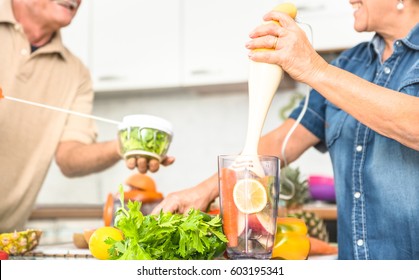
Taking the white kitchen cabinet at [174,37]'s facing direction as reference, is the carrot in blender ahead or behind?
ahead

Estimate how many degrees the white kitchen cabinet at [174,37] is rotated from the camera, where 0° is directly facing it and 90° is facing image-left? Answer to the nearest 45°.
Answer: approximately 0°

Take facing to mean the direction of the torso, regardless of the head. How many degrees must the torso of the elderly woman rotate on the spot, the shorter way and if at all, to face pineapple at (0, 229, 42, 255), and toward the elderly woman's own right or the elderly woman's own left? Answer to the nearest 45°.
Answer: approximately 45° to the elderly woman's own right

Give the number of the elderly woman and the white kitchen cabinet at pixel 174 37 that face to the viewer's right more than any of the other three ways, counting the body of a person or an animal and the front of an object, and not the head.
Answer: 0

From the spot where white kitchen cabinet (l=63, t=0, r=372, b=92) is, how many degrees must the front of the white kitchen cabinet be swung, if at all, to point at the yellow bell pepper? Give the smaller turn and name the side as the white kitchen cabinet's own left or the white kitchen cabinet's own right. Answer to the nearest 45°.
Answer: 0° — it already faces it

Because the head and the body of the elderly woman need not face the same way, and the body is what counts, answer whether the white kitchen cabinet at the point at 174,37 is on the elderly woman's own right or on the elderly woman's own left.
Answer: on the elderly woman's own right

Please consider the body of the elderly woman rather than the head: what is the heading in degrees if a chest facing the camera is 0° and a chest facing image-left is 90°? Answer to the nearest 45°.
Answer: approximately 45°

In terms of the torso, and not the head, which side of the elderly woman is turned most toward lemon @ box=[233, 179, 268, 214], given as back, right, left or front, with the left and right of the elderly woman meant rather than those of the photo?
front

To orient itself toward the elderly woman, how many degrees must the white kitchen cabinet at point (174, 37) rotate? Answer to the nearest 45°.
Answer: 0° — it already faces them

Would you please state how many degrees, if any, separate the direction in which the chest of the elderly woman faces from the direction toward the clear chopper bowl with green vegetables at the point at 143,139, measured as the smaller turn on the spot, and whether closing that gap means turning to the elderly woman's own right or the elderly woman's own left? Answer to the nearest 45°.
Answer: approximately 45° to the elderly woman's own right

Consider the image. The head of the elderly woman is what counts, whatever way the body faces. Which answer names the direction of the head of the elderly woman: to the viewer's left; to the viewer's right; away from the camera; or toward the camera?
to the viewer's left

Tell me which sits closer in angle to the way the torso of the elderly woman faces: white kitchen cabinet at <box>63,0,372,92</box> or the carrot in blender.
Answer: the carrot in blender
